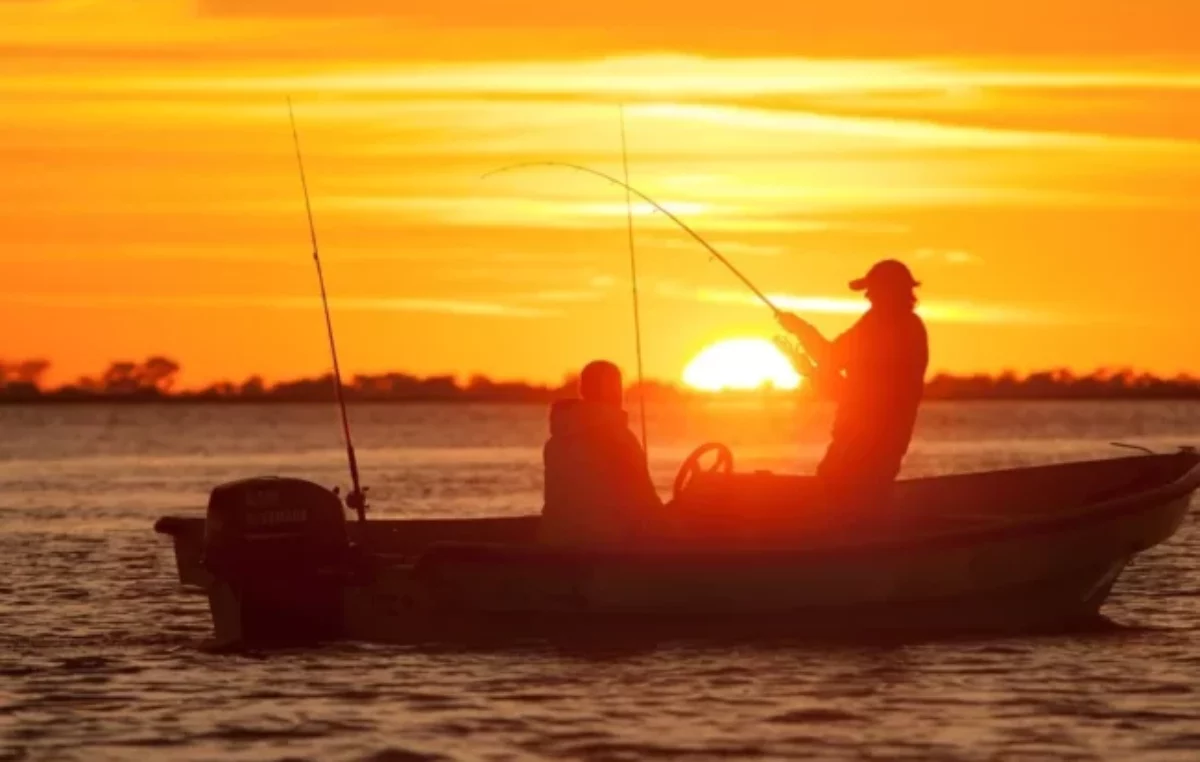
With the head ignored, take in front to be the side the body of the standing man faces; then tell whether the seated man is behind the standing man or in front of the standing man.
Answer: in front

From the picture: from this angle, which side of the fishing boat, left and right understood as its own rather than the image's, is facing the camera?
right

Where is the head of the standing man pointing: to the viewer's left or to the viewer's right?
to the viewer's left

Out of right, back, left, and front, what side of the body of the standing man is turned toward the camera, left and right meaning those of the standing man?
left
